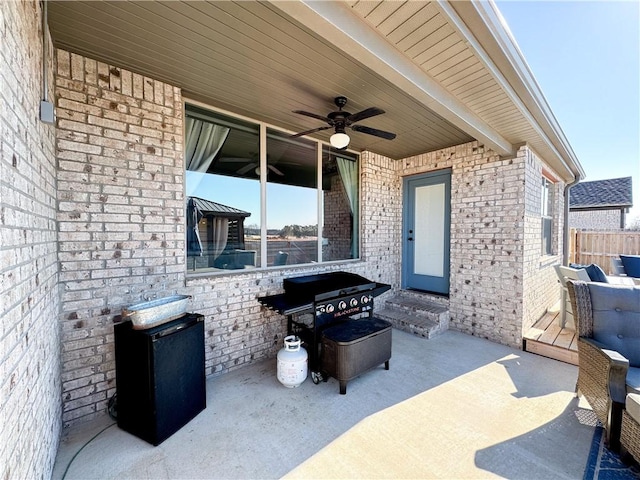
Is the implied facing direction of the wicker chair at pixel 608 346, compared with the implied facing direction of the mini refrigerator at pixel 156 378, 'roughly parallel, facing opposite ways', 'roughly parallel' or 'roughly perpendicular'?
roughly perpendicular

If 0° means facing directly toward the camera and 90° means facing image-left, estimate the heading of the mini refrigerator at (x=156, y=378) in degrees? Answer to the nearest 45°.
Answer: approximately 315°

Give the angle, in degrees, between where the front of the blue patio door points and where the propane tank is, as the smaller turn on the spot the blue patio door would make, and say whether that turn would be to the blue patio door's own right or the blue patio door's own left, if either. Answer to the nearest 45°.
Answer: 0° — it already faces it

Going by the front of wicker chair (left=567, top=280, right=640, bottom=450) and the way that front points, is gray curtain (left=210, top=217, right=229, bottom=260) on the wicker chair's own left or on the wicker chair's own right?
on the wicker chair's own right

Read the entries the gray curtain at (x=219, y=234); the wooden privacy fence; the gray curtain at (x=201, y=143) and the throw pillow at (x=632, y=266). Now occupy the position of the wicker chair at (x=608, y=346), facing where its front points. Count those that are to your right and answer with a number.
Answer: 2
